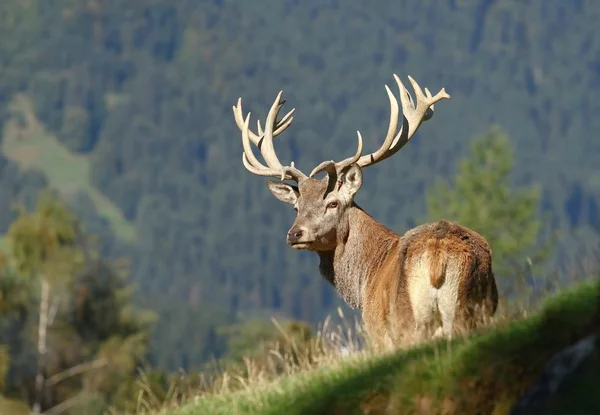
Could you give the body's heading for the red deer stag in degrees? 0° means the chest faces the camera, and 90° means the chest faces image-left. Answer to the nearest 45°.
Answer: approximately 135°
